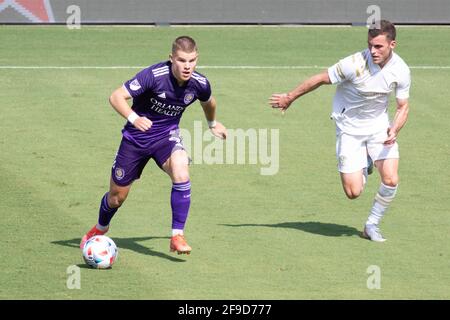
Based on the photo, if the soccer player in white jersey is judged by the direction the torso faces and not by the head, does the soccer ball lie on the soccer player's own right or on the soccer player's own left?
on the soccer player's own right

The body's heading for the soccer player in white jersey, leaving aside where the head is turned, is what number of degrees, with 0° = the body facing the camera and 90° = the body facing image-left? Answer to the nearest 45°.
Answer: approximately 0°

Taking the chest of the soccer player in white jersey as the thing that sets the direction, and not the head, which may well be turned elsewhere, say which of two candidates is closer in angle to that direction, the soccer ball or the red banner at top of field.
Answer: the soccer ball

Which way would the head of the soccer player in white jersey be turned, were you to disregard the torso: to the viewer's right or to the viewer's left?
to the viewer's left

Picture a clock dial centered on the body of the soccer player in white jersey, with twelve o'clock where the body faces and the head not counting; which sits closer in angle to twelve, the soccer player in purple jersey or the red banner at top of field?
the soccer player in purple jersey

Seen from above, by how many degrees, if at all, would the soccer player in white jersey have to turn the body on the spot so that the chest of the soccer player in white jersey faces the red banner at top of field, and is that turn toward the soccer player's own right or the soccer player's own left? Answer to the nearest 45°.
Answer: approximately 135° to the soccer player's own right

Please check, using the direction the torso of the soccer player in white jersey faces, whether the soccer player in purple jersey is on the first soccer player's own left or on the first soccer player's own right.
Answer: on the first soccer player's own right
